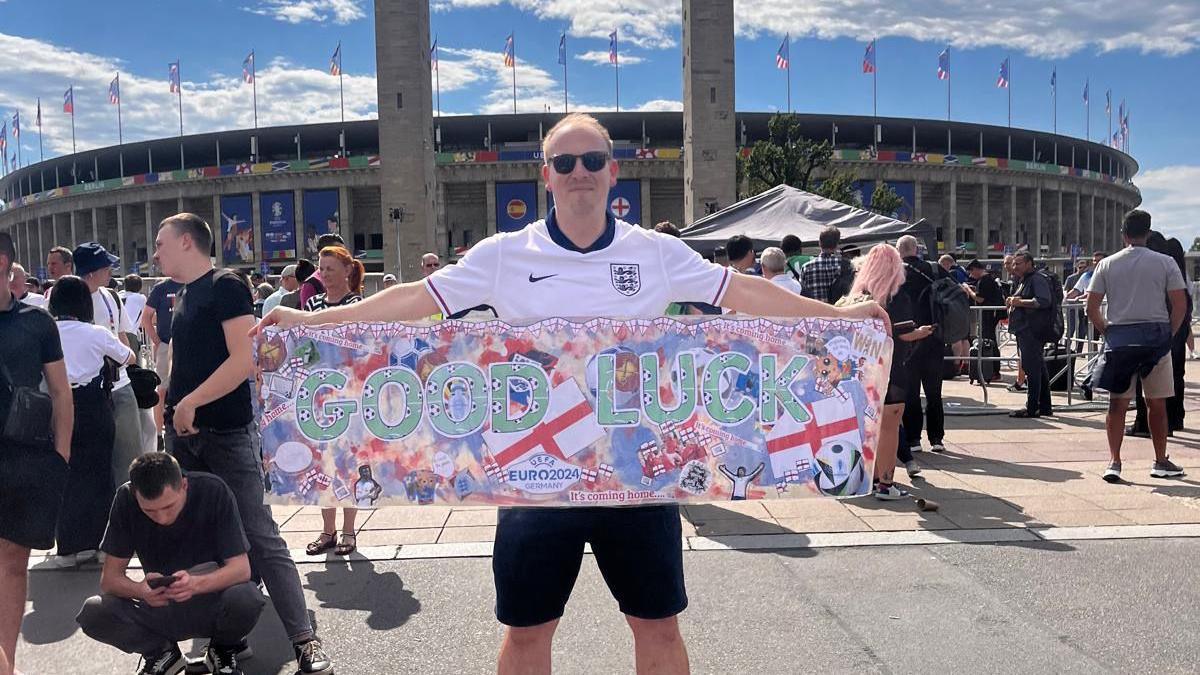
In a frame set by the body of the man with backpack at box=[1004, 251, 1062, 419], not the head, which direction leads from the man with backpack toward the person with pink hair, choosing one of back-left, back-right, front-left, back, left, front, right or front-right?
left

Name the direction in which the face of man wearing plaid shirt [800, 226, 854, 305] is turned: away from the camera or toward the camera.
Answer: away from the camera

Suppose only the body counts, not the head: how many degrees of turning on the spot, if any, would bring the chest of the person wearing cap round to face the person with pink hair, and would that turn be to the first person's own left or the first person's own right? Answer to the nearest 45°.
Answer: approximately 45° to the first person's own right

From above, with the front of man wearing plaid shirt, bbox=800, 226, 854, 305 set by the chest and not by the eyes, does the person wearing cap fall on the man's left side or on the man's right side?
on the man's left side

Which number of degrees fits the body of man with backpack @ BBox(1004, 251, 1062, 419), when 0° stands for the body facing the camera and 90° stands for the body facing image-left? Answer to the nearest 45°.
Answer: approximately 90°

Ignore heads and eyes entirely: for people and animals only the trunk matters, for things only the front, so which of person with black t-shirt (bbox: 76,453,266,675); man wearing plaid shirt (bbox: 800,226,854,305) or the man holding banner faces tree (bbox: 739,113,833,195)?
the man wearing plaid shirt

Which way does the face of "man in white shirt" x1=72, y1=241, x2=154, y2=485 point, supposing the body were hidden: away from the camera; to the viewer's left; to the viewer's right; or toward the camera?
to the viewer's right

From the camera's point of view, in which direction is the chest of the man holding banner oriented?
toward the camera

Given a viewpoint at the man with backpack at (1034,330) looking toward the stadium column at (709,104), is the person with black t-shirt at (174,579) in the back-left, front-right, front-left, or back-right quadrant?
back-left

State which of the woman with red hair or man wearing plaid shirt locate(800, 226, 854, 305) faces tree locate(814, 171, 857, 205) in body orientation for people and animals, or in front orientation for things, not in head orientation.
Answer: the man wearing plaid shirt

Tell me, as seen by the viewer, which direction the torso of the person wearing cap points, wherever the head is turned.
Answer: to the viewer's right

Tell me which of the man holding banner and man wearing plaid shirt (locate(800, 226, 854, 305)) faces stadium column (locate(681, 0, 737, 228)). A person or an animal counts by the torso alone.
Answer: the man wearing plaid shirt

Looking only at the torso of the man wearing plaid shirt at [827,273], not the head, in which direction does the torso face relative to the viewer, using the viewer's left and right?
facing away from the viewer
